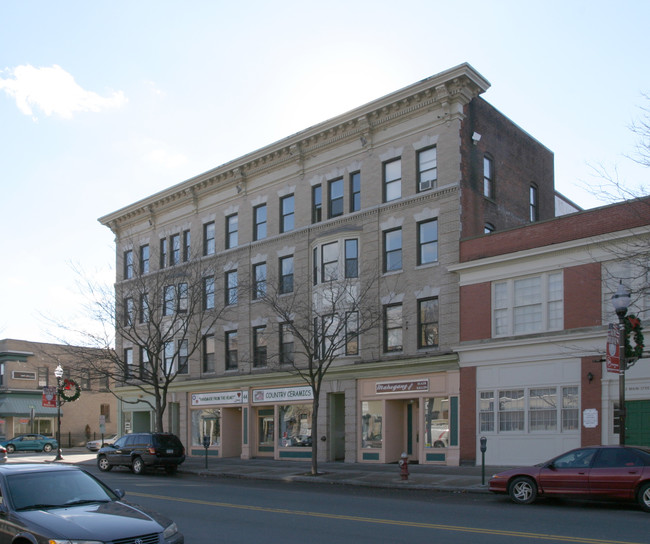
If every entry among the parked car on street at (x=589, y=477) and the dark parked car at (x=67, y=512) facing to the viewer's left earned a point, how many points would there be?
1

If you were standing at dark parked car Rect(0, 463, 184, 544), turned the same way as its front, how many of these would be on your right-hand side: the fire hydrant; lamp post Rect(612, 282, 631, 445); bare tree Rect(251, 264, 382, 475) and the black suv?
0

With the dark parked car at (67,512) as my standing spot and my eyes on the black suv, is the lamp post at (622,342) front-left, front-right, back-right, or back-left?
front-right

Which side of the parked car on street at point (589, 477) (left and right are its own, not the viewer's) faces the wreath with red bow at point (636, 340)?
right

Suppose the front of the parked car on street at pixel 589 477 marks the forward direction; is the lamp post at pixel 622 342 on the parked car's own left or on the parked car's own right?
on the parked car's own right

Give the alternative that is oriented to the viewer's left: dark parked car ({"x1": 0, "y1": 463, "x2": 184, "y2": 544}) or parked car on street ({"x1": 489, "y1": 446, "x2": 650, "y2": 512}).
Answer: the parked car on street

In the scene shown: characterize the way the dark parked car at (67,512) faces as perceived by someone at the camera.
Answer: facing the viewer and to the right of the viewer

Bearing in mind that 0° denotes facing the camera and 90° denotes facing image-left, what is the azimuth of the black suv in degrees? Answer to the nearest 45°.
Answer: approximately 135°

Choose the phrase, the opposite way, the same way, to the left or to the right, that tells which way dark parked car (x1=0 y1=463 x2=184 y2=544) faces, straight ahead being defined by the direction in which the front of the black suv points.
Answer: the opposite way

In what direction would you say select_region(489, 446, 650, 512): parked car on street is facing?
to the viewer's left

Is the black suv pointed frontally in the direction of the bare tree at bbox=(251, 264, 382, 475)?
no
